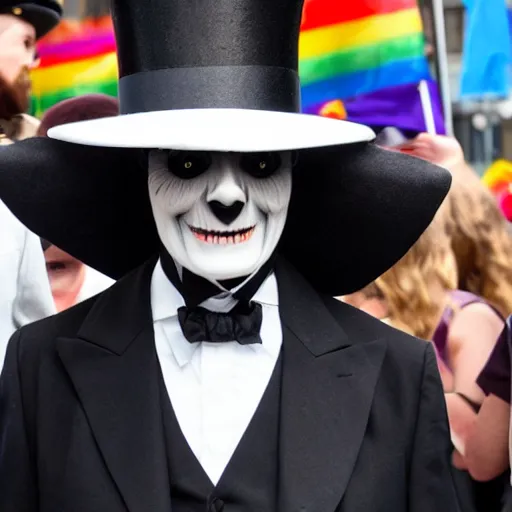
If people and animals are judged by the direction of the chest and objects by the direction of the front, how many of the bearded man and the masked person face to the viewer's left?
0

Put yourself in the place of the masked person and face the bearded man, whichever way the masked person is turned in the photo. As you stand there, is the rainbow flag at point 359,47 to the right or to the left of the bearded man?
right

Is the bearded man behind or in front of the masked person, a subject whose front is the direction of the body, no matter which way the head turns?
behind

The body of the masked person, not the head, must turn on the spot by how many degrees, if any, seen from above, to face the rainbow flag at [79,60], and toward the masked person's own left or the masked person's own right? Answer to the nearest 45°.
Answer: approximately 180°

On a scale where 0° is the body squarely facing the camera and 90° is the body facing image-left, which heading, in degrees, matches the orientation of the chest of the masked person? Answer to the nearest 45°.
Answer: approximately 0°

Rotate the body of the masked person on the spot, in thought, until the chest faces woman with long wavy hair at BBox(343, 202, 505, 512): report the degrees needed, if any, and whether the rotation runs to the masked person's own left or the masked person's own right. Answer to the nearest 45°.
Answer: approximately 135° to the masked person's own left

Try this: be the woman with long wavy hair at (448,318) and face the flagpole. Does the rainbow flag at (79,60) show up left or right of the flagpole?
left
